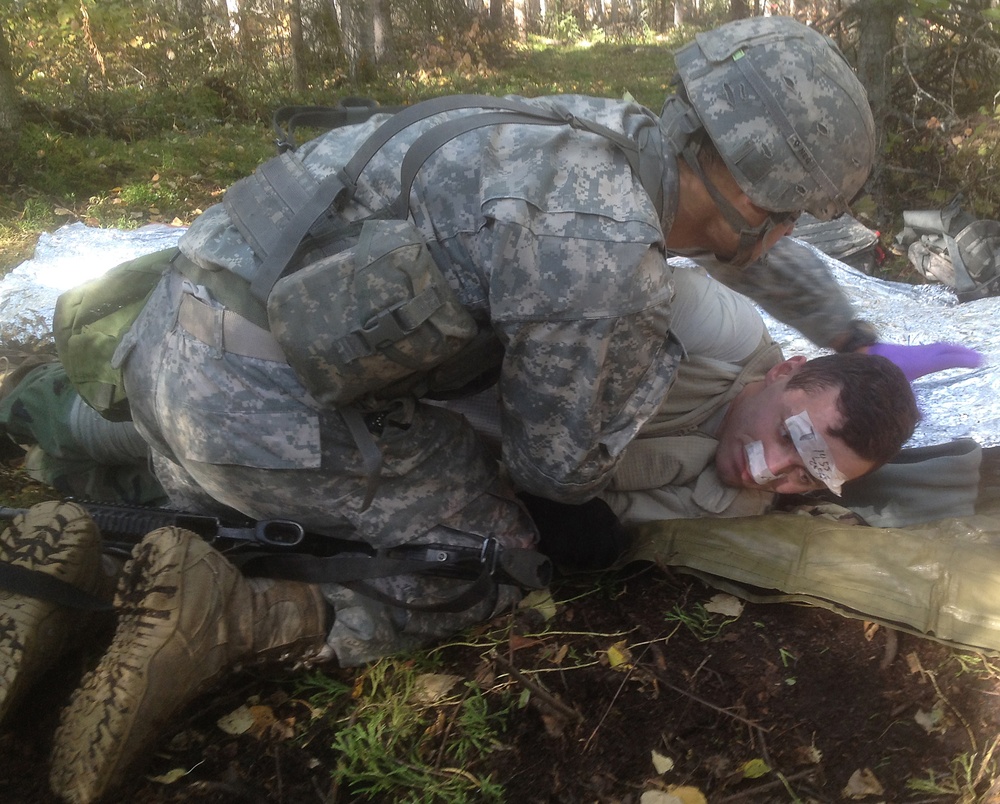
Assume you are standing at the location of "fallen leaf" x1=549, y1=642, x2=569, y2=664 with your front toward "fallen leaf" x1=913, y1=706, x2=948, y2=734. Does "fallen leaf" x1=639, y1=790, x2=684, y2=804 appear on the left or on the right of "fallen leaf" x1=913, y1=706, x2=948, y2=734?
right

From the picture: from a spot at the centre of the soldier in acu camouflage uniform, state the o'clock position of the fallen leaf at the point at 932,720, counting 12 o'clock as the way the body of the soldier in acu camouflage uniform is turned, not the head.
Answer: The fallen leaf is roughly at 1 o'clock from the soldier in acu camouflage uniform.

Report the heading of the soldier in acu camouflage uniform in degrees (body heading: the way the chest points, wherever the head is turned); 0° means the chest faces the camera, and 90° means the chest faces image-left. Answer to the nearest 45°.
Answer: approximately 270°

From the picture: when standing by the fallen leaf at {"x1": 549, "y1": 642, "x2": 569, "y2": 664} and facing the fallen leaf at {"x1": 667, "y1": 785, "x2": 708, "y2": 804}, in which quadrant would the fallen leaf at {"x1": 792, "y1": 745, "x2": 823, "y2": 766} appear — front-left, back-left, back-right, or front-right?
front-left

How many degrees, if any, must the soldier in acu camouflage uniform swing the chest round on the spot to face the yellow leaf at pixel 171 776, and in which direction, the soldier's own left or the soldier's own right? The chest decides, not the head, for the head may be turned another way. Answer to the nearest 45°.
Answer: approximately 135° to the soldier's own right

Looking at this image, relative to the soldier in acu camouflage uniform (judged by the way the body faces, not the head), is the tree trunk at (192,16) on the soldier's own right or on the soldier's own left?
on the soldier's own left

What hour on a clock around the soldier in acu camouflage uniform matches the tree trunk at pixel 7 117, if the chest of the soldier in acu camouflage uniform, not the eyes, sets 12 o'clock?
The tree trunk is roughly at 8 o'clock from the soldier in acu camouflage uniform.

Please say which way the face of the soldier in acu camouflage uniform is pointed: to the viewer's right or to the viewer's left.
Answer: to the viewer's right

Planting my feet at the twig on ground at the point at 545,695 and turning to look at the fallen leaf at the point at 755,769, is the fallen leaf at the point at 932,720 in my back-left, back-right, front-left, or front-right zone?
front-left
